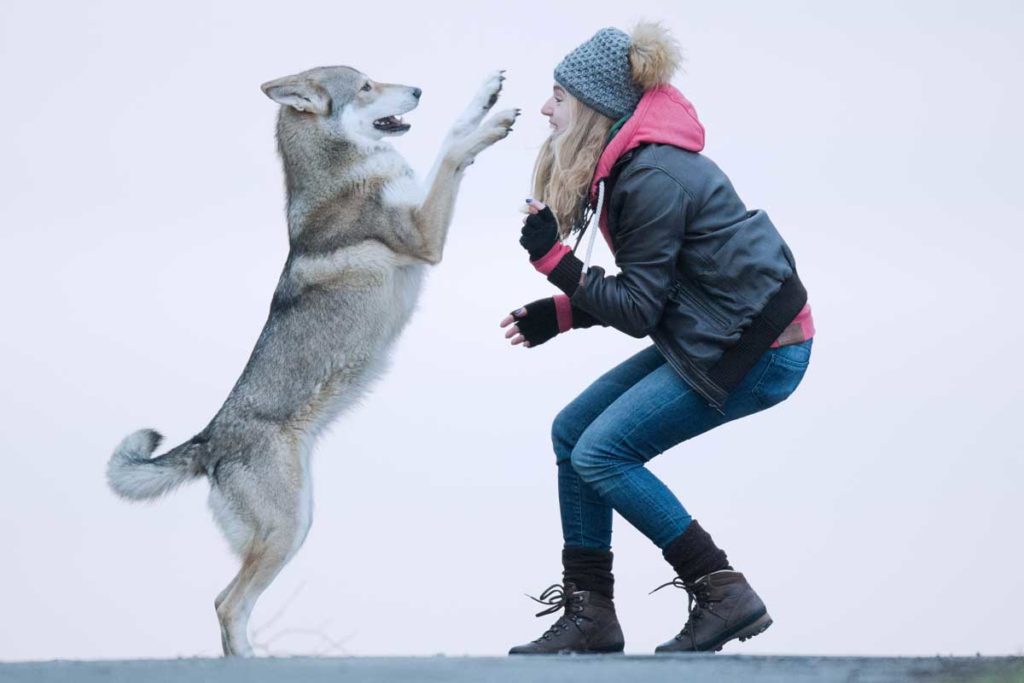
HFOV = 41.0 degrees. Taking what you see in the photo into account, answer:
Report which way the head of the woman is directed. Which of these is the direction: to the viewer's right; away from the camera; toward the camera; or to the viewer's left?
to the viewer's left

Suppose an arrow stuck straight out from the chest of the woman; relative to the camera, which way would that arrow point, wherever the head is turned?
to the viewer's left

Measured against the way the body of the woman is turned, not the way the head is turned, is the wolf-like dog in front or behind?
in front
